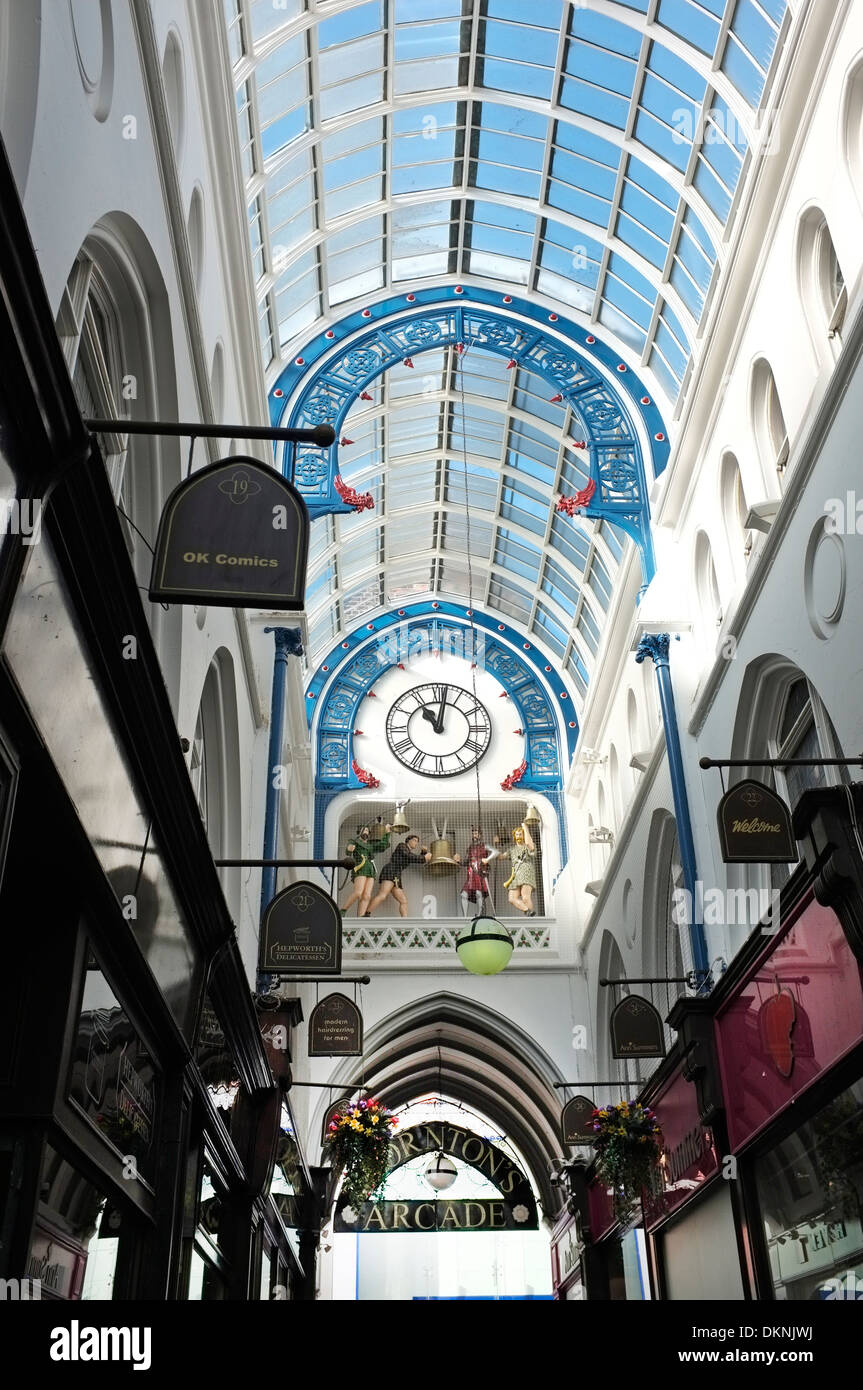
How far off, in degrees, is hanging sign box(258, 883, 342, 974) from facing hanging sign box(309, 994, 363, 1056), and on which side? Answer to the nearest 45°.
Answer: approximately 180°

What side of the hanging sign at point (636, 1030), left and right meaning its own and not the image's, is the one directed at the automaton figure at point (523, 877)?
back

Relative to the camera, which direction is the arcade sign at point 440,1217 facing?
toward the camera

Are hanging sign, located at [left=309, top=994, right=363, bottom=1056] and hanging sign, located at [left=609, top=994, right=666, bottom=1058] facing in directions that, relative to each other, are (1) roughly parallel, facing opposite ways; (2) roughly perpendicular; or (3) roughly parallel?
roughly parallel

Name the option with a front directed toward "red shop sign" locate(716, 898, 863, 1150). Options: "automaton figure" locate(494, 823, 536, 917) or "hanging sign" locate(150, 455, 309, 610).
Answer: the automaton figure

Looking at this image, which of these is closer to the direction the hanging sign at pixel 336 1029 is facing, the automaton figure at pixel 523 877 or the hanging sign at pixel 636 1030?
the hanging sign

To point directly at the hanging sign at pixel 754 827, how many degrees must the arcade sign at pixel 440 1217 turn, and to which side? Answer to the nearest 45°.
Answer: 0° — it already faces it

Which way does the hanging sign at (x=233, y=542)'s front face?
toward the camera

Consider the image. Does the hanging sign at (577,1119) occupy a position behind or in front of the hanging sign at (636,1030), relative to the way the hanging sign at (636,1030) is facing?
behind

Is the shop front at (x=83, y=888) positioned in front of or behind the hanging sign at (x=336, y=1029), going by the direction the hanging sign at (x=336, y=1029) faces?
in front

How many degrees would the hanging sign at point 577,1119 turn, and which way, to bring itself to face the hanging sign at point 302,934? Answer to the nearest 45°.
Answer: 0° — it already faces it

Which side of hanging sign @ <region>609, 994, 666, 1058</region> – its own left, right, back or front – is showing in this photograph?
front

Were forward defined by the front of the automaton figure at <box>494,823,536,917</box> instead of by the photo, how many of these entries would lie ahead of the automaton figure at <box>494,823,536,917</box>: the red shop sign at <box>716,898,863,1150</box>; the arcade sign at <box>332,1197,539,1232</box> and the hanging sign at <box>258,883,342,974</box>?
2

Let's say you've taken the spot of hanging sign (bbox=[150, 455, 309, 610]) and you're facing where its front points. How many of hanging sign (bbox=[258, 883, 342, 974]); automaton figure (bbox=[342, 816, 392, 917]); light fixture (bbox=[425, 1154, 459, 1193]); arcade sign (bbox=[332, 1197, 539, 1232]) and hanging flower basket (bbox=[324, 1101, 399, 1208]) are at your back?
5

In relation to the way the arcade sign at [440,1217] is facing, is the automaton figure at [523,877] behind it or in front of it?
in front

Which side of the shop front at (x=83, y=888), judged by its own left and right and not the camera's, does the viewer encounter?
right

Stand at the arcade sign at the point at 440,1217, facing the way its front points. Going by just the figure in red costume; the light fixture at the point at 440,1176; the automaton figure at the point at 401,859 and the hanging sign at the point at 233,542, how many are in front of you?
4

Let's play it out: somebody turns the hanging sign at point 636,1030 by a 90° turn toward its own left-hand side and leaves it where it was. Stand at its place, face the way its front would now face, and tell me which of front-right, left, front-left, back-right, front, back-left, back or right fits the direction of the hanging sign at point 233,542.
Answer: right

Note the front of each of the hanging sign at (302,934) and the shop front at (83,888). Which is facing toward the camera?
the hanging sign
